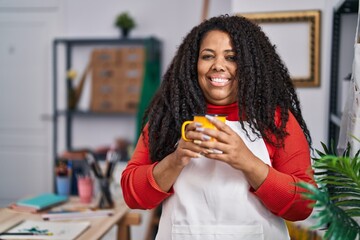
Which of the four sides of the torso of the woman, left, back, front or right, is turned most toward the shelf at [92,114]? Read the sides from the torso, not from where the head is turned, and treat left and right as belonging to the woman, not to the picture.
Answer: back

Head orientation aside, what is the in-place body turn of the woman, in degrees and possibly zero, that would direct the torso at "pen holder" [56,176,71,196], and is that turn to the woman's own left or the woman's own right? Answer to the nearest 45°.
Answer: approximately 135° to the woman's own right

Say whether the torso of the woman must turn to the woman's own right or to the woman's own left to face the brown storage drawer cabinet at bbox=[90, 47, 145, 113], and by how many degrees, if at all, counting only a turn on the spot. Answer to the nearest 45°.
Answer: approximately 180°

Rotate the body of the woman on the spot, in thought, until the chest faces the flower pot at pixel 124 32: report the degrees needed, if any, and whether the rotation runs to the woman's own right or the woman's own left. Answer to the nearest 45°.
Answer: approximately 180°

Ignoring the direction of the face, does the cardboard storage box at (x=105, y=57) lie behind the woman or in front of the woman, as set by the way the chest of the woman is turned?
behind

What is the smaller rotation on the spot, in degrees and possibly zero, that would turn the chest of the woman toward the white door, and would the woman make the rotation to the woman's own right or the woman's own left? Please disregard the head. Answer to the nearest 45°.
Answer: approximately 135° to the woman's own right

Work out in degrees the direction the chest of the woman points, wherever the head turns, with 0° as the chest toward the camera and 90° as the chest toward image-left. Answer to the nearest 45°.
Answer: approximately 0°

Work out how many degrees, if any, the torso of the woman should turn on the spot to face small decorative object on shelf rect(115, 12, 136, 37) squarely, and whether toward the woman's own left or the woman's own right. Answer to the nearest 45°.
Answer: approximately 180°
